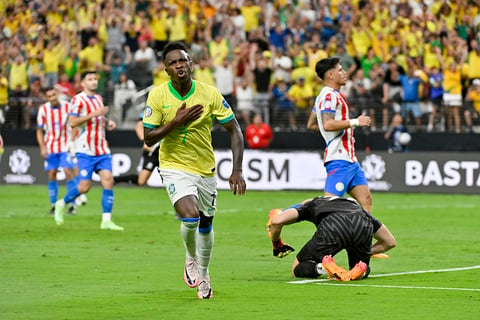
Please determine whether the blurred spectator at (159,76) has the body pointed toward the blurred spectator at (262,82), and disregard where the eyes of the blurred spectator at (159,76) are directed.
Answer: no

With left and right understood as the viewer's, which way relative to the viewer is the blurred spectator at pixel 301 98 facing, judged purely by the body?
facing the viewer

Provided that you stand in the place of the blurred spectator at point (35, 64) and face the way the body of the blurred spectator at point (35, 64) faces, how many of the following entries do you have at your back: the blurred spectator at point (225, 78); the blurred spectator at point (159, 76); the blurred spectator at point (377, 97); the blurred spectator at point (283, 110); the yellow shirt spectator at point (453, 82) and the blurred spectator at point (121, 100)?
0

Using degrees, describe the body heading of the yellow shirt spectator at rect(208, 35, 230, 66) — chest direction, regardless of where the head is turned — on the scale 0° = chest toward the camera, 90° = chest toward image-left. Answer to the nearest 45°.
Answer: approximately 0°

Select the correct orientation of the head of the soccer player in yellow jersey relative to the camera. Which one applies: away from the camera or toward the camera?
toward the camera

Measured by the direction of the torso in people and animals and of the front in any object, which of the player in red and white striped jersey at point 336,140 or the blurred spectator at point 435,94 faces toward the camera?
the blurred spectator

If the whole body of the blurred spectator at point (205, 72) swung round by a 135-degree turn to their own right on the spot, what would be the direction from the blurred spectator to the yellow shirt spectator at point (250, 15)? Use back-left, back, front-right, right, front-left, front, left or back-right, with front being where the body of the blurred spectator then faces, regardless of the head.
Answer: right

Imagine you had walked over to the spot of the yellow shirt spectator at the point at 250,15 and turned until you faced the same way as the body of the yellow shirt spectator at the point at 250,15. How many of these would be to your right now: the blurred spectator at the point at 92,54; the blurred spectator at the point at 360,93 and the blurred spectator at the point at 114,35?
2

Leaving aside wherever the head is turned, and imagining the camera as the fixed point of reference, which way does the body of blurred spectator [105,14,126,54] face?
toward the camera

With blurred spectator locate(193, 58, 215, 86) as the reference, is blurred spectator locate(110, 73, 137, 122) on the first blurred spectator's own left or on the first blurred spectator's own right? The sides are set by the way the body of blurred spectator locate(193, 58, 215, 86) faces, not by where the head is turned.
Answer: on the first blurred spectator's own right

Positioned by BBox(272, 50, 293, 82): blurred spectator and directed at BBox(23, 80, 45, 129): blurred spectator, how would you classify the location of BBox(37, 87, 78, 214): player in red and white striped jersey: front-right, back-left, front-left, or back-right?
front-left

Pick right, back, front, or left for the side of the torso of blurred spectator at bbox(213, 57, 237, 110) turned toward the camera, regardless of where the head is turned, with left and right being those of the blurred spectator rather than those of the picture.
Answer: front
